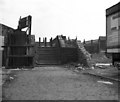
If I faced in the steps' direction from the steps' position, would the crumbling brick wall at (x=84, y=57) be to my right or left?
on my left

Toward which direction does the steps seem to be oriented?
toward the camera
